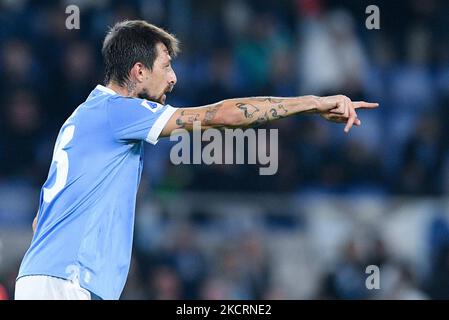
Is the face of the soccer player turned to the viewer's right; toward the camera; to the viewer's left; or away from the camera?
to the viewer's right

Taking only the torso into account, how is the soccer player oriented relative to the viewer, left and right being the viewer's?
facing to the right of the viewer
